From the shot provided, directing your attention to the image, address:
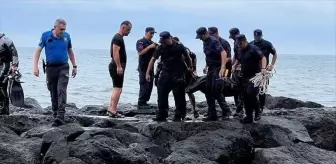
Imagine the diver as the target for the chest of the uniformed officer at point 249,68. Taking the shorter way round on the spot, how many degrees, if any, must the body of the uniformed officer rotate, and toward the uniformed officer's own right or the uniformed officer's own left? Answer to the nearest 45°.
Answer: approximately 45° to the uniformed officer's own right

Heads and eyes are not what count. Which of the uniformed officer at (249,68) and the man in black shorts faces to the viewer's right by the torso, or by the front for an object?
the man in black shorts

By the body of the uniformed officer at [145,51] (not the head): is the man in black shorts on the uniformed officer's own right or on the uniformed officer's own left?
on the uniformed officer's own right

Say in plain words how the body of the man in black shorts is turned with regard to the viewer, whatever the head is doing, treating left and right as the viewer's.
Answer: facing to the right of the viewer

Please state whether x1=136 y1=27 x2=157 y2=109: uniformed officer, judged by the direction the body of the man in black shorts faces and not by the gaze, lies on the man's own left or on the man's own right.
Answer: on the man's own left

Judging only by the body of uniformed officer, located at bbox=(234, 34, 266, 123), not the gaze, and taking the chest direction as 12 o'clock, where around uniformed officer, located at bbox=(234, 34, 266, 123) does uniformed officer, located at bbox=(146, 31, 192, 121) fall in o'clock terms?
uniformed officer, located at bbox=(146, 31, 192, 121) is roughly at 1 o'clock from uniformed officer, located at bbox=(234, 34, 266, 123).

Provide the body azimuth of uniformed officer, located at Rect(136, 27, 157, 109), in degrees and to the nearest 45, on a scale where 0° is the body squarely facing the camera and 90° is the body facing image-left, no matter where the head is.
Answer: approximately 315°

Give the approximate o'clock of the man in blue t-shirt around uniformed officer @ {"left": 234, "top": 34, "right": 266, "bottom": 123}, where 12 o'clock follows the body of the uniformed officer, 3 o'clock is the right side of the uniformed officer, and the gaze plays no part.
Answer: The man in blue t-shirt is roughly at 1 o'clock from the uniformed officer.
